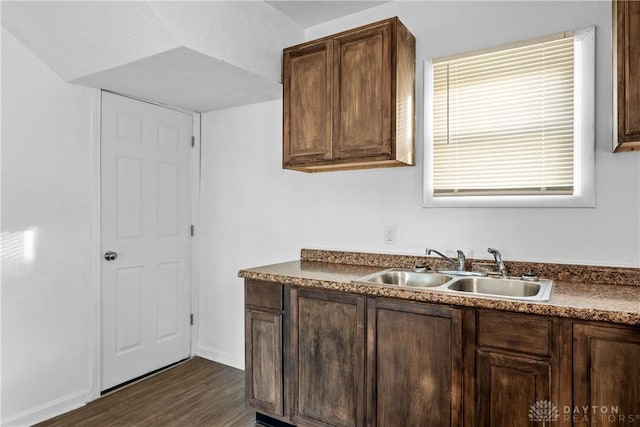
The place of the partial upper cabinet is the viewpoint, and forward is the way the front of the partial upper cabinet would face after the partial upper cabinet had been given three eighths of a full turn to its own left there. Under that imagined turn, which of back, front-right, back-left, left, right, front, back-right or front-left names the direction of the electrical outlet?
back-left

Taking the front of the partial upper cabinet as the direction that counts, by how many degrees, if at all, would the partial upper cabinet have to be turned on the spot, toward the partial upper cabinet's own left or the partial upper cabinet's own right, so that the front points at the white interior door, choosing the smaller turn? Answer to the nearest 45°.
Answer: approximately 90° to the partial upper cabinet's own right

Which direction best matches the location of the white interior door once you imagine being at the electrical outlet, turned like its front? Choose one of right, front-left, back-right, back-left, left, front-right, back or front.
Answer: right

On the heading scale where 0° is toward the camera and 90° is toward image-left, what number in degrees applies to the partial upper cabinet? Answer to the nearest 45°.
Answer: approximately 0°

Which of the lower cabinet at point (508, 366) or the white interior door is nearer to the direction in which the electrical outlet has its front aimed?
the lower cabinet

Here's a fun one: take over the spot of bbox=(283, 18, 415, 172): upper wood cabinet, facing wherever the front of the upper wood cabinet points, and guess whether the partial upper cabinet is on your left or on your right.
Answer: on your left

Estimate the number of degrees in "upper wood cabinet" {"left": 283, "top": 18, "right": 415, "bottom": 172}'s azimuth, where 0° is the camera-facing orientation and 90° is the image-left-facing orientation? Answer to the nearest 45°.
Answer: approximately 45°
